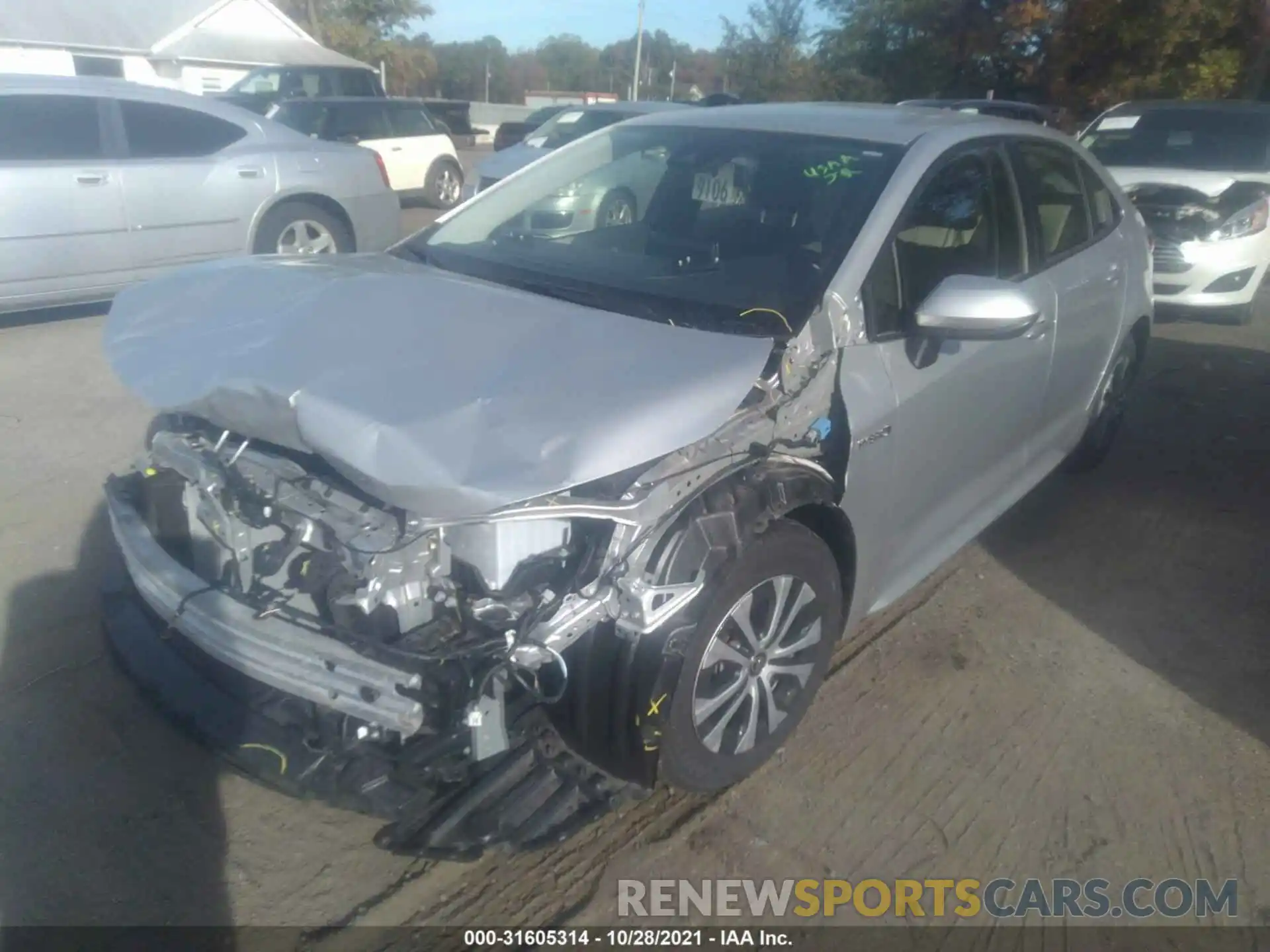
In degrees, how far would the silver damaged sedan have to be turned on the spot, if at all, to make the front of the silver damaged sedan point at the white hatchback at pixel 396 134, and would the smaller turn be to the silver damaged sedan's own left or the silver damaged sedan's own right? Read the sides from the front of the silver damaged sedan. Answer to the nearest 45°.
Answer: approximately 135° to the silver damaged sedan's own right

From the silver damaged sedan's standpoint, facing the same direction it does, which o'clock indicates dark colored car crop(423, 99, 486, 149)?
The dark colored car is roughly at 4 o'clock from the silver damaged sedan.

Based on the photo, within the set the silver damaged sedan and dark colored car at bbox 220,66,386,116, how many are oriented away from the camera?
0

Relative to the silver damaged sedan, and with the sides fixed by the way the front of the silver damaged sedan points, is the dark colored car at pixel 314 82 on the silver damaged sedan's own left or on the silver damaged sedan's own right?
on the silver damaged sedan's own right

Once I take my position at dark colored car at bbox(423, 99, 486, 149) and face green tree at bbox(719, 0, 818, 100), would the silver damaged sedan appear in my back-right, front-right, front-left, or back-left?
back-right

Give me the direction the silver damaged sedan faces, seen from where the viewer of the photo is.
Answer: facing the viewer and to the left of the viewer

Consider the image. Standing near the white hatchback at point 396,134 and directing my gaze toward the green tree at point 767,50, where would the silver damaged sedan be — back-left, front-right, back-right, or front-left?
back-right

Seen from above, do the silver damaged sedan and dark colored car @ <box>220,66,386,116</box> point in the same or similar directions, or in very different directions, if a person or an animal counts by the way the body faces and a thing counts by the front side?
same or similar directions
